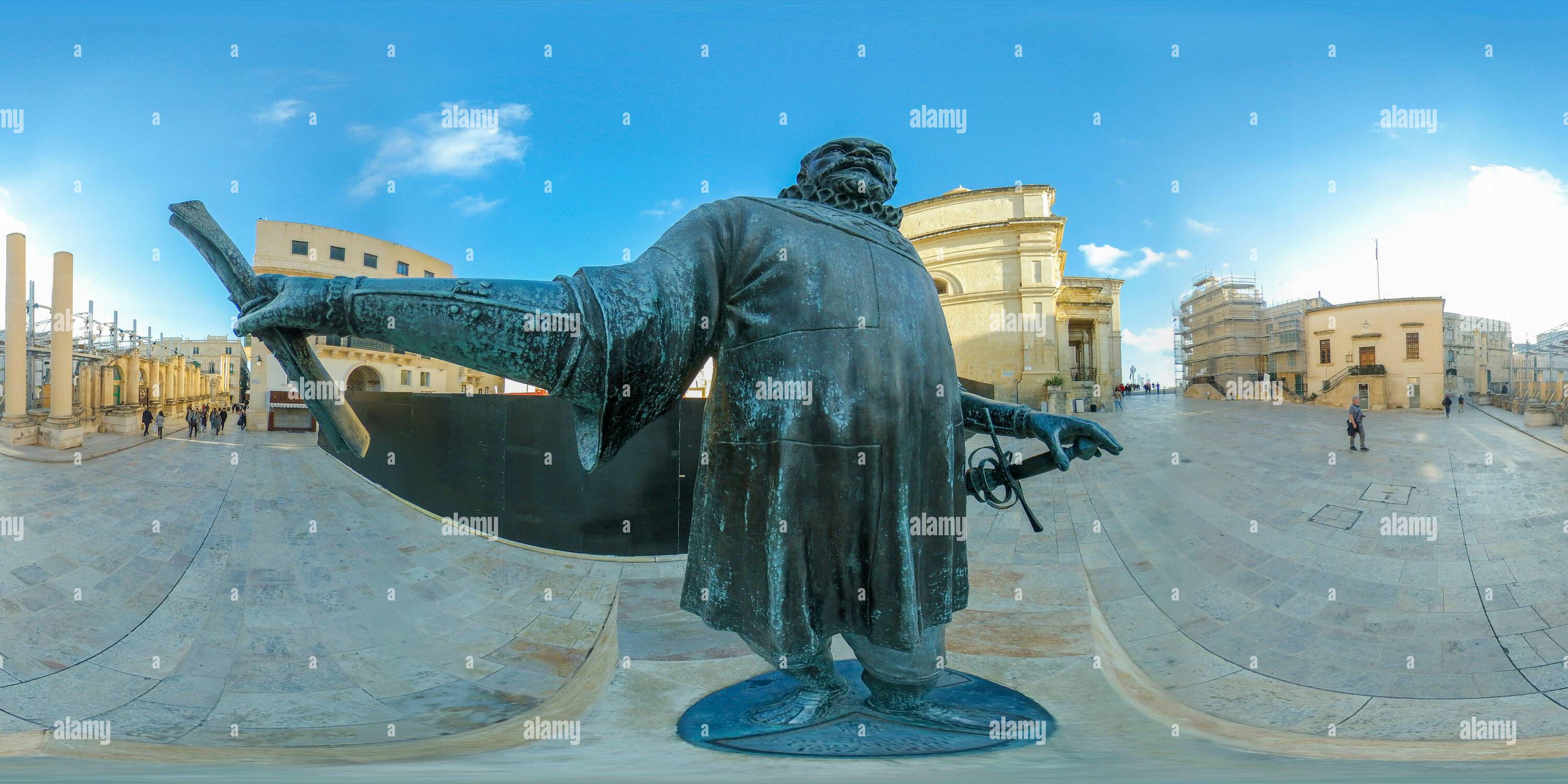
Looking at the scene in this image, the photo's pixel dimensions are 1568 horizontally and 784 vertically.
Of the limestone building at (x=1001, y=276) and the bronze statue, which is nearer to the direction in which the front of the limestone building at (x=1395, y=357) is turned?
the bronze statue

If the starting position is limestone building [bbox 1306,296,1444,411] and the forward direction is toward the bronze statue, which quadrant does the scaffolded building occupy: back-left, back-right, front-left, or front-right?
back-right

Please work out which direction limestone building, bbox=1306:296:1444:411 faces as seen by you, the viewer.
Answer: facing the viewer

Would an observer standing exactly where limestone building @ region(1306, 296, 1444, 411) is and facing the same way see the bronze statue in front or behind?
in front

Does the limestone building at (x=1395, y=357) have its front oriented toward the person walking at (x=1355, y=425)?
yes
